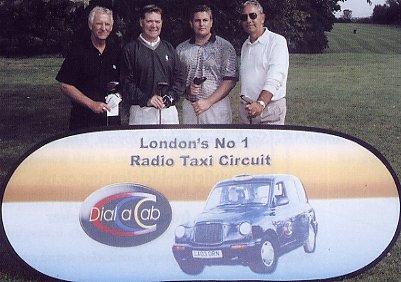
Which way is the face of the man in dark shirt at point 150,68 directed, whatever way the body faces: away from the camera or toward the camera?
toward the camera

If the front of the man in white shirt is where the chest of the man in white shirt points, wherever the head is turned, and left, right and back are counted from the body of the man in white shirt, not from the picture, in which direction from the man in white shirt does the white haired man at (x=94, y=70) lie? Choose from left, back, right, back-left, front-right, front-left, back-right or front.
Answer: front-right

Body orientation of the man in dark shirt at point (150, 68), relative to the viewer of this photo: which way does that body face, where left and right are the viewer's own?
facing the viewer

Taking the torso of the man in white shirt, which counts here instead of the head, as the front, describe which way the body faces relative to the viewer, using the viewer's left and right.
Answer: facing the viewer and to the left of the viewer

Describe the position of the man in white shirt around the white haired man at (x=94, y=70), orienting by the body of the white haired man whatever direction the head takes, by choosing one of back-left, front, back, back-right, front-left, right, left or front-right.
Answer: front-left

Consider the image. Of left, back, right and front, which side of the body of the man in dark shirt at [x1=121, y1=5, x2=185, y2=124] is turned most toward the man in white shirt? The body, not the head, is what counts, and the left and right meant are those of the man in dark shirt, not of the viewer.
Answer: left

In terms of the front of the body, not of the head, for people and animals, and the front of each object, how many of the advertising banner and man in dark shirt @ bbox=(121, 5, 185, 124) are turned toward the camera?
2

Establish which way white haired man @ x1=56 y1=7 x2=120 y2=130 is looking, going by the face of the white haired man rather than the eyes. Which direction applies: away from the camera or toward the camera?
toward the camera
